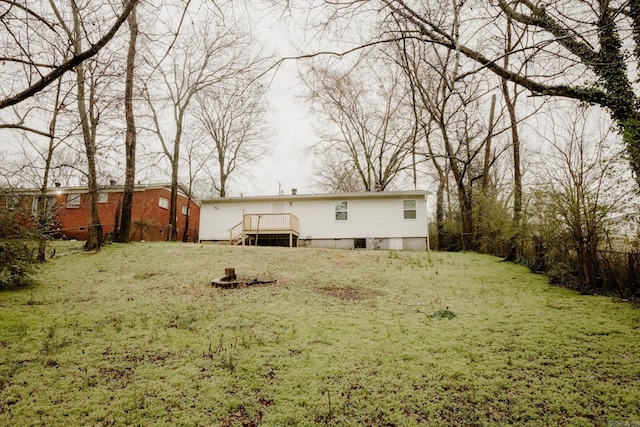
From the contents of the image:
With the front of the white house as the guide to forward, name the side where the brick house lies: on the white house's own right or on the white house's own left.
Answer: on the white house's own left

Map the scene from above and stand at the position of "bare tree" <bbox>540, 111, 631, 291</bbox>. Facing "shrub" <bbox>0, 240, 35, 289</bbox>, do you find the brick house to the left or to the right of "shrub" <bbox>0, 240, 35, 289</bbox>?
right

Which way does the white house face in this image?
away from the camera

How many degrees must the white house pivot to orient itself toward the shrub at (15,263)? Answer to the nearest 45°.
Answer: approximately 135° to its left

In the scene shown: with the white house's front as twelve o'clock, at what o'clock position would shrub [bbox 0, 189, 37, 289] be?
The shrub is roughly at 7 o'clock from the white house.

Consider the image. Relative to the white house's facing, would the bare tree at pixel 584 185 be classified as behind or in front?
behind

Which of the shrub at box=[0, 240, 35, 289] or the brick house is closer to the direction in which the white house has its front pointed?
the brick house

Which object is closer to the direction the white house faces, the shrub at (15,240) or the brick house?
the brick house
